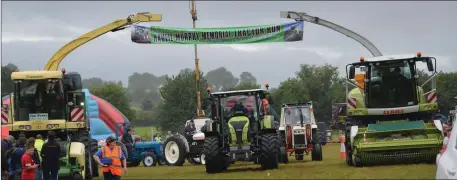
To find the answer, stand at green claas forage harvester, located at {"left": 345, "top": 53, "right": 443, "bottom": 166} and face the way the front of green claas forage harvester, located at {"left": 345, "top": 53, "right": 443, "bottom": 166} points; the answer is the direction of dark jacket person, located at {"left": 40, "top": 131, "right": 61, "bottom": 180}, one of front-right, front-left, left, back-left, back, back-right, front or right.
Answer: front-right

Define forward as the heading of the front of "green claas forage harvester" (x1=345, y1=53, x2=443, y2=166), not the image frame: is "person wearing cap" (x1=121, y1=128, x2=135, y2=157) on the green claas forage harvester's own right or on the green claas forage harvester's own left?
on the green claas forage harvester's own right

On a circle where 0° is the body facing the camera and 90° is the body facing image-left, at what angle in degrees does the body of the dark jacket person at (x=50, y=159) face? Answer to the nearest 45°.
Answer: approximately 180°

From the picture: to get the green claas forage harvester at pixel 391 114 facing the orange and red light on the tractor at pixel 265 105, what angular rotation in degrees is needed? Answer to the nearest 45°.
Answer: approximately 90° to its right
